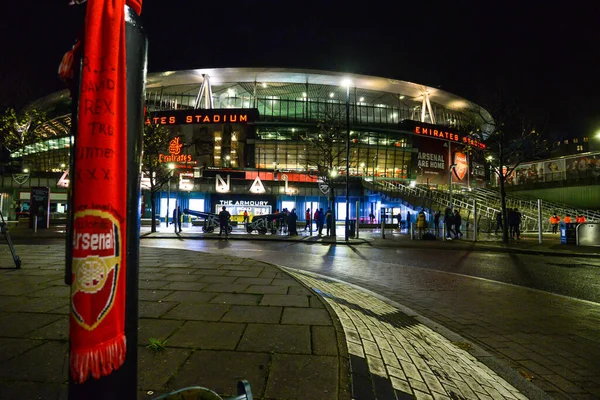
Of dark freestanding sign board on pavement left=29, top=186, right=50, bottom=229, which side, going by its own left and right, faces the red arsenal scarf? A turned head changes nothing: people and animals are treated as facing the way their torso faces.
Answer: front

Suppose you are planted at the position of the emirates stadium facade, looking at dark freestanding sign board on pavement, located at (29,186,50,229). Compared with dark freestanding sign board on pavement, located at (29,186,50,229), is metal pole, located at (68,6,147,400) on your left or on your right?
left

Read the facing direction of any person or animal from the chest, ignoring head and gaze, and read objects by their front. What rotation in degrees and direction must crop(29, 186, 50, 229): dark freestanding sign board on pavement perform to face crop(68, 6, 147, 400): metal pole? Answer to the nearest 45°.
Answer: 0° — it already faces it

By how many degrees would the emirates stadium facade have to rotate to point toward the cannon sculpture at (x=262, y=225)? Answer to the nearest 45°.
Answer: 0° — it already faces it

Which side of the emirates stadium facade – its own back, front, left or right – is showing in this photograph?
front

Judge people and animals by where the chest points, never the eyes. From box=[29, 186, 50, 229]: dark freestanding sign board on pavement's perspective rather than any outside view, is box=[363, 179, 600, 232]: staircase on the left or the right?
on its left

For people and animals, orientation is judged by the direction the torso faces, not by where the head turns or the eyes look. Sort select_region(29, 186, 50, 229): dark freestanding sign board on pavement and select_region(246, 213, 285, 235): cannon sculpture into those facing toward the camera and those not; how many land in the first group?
1

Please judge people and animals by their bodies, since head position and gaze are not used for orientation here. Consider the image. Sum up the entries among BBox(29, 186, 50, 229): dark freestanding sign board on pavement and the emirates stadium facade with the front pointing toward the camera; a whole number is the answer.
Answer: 2

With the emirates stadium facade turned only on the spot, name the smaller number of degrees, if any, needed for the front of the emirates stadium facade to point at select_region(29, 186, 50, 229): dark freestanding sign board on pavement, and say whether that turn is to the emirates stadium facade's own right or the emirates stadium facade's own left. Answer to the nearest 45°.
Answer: approximately 45° to the emirates stadium facade's own right
